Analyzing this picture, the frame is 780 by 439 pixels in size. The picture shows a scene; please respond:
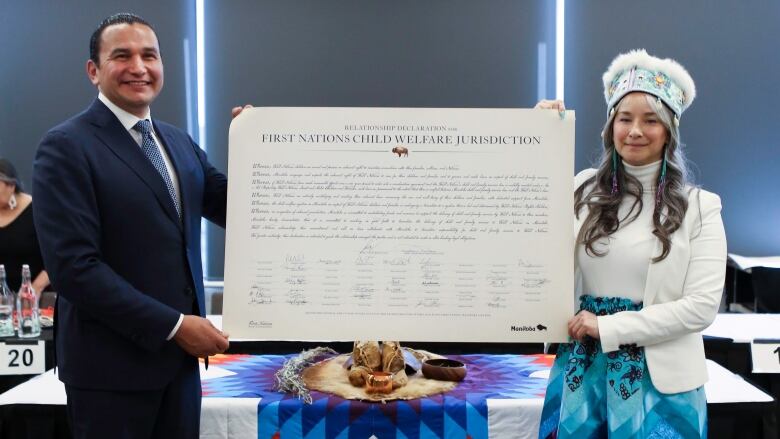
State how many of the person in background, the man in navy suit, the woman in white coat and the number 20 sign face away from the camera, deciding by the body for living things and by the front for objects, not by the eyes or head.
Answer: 0

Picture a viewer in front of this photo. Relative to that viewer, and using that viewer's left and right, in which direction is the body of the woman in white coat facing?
facing the viewer and to the left of the viewer

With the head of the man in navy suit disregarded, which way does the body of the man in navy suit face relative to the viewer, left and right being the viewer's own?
facing the viewer and to the right of the viewer

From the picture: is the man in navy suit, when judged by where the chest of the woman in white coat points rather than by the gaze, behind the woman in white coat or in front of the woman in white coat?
in front

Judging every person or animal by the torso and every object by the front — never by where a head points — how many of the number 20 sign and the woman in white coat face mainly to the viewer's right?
0

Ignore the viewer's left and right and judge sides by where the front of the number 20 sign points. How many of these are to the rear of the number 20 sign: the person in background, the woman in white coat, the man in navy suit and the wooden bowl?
1

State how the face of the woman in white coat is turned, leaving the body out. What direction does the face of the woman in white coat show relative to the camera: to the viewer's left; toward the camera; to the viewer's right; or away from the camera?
toward the camera

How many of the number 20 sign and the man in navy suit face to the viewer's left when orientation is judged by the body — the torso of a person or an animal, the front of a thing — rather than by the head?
0

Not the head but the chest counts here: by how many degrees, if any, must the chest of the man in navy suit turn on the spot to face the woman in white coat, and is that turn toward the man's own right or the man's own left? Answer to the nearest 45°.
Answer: approximately 45° to the man's own left

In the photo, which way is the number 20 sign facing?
toward the camera

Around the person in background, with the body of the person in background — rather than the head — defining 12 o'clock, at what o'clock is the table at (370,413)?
The table is roughly at 10 o'clock from the person in background.
